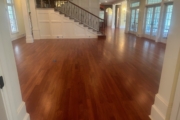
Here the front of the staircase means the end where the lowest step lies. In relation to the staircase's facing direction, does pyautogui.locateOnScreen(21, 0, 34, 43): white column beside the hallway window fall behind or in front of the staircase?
behind

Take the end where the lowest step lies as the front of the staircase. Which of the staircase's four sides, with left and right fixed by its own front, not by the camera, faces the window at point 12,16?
back

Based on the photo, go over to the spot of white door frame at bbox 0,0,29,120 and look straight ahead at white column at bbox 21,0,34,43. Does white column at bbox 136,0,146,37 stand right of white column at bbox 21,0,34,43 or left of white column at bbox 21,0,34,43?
right

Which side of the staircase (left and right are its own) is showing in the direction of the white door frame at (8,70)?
right

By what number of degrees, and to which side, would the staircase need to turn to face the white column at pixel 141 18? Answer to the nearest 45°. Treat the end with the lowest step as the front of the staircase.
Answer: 0° — it already faces it

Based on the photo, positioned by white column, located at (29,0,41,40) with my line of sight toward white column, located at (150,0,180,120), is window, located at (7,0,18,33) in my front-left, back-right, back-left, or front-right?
back-right

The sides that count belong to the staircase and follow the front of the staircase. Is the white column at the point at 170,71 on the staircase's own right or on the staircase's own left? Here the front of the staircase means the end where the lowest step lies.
on the staircase's own right

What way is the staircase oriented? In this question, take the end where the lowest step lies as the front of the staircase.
to the viewer's right
